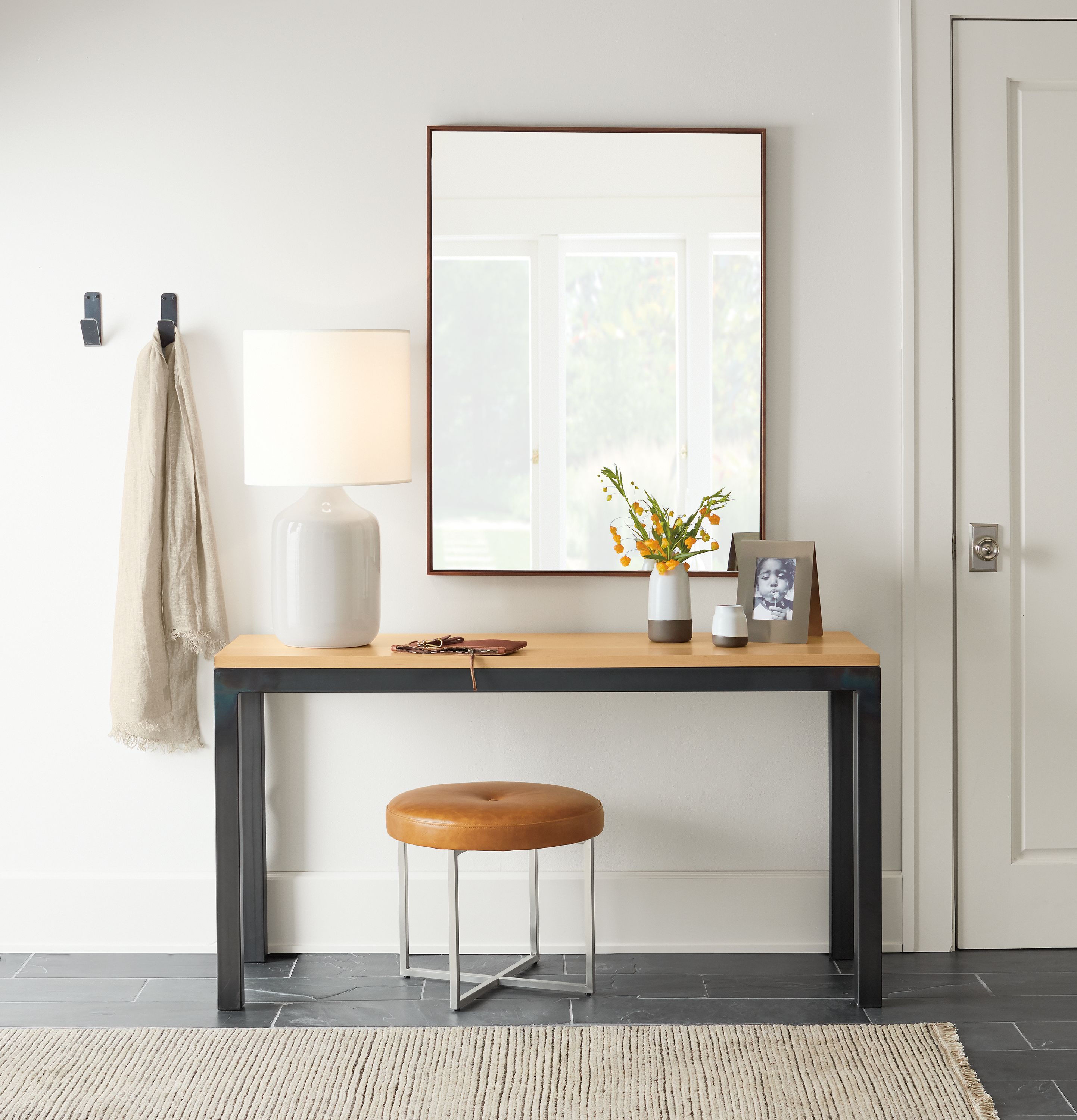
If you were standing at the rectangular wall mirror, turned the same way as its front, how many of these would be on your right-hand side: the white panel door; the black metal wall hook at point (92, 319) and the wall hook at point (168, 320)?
2

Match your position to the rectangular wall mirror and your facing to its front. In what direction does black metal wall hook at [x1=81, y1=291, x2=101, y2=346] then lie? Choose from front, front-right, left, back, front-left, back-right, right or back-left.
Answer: right

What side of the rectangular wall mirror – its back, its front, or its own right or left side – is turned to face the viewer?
front

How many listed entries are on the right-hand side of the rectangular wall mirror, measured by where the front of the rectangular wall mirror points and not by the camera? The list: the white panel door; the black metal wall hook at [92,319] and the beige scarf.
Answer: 2

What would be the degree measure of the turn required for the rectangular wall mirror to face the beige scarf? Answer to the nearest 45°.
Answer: approximately 90° to its right

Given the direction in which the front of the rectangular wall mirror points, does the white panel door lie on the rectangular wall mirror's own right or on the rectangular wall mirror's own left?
on the rectangular wall mirror's own left
